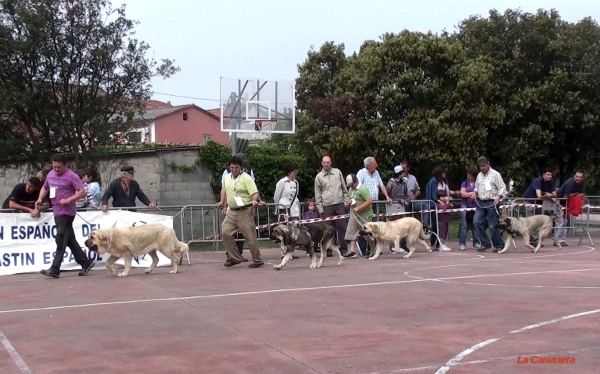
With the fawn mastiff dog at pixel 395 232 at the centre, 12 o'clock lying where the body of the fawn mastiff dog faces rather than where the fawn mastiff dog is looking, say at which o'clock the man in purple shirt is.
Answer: The man in purple shirt is roughly at 11 o'clock from the fawn mastiff dog.

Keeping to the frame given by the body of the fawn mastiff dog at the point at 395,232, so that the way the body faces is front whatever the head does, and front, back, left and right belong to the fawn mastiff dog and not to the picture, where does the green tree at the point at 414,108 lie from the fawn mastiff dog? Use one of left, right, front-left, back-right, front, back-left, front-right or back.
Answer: right

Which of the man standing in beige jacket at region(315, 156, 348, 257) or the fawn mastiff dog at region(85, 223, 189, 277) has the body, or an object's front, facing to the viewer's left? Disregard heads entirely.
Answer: the fawn mastiff dog

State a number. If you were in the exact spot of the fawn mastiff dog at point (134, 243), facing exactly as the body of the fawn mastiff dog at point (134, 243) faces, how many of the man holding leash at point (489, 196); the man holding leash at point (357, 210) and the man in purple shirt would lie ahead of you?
1

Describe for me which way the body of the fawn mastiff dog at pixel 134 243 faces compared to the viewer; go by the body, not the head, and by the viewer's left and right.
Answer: facing to the left of the viewer

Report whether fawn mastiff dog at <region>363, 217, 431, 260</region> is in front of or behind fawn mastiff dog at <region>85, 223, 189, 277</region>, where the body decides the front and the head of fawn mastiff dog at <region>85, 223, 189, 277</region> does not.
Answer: behind

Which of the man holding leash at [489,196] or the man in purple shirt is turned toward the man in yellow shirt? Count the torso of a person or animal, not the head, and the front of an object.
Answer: the man holding leash

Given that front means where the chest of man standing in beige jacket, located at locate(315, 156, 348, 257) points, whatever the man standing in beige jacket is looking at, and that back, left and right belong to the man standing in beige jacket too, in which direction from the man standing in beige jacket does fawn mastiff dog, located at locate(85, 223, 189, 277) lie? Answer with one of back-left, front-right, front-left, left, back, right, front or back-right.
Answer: front-right

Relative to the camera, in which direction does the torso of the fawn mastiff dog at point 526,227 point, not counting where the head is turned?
to the viewer's left

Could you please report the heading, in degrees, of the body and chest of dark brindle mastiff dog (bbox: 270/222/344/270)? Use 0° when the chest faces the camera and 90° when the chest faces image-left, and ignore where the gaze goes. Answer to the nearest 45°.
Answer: approximately 90°

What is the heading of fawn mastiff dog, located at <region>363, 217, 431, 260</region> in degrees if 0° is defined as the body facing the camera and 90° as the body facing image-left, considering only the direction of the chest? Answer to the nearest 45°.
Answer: approximately 90°

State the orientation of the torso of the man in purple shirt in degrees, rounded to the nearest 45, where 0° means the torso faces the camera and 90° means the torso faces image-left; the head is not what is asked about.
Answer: approximately 45°
